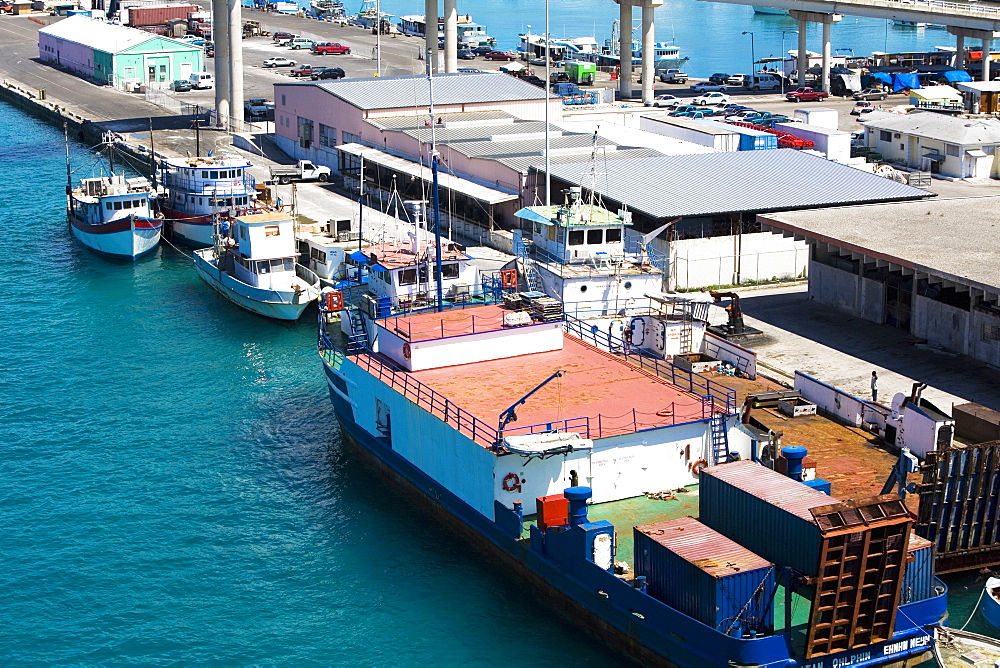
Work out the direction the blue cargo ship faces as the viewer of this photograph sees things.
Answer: facing away from the viewer and to the left of the viewer
